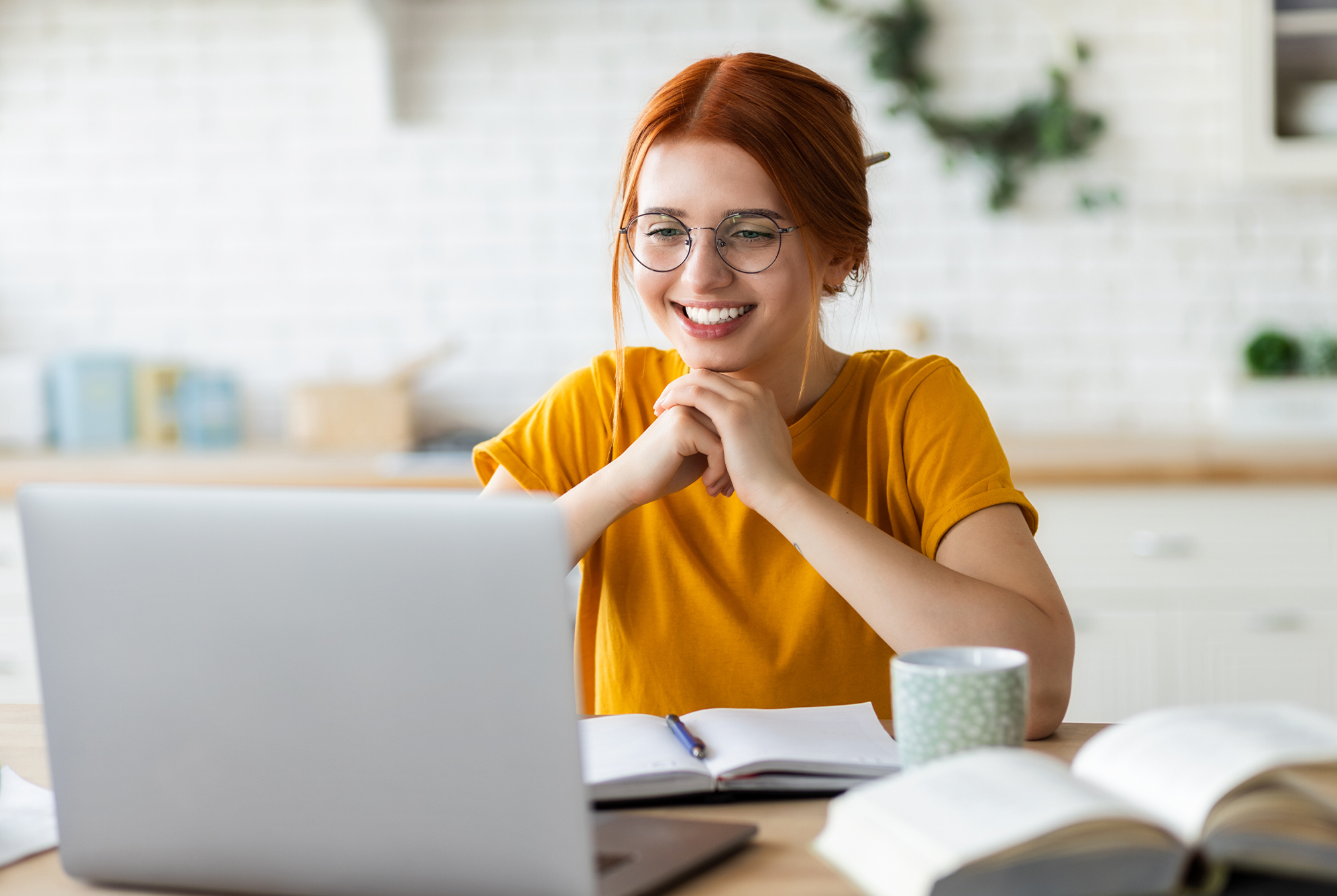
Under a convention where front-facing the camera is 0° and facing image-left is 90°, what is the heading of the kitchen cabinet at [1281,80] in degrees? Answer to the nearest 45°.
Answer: approximately 0°

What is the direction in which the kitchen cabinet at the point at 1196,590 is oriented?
toward the camera

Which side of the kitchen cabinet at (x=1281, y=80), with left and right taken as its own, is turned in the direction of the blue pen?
front

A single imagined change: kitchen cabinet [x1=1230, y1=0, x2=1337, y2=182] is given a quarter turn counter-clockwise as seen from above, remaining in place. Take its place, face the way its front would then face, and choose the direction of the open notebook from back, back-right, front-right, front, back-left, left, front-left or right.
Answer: right

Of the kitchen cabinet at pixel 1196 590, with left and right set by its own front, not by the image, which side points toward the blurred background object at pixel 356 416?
right

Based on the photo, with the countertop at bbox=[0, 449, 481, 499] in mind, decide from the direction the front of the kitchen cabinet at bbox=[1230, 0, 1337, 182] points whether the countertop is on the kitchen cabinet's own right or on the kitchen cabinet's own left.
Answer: on the kitchen cabinet's own right

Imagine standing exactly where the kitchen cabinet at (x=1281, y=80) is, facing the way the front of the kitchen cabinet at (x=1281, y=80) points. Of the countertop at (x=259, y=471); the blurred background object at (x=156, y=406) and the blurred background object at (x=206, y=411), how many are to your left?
0

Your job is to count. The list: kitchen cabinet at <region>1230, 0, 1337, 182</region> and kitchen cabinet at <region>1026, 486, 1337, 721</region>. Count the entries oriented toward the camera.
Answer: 2

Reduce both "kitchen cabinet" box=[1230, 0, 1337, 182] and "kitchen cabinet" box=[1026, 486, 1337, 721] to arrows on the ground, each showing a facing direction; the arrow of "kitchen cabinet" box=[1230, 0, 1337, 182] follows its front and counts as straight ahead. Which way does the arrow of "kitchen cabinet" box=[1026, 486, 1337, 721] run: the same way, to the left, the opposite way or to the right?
the same way

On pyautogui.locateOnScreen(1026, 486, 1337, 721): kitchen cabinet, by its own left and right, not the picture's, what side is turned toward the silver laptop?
front

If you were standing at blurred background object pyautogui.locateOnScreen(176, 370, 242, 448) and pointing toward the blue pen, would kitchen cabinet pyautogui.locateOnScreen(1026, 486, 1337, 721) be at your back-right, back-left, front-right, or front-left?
front-left

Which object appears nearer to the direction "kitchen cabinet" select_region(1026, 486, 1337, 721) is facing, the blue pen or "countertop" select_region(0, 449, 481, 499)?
the blue pen

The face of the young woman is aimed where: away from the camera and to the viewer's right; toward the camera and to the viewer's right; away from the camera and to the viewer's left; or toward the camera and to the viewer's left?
toward the camera and to the viewer's left
